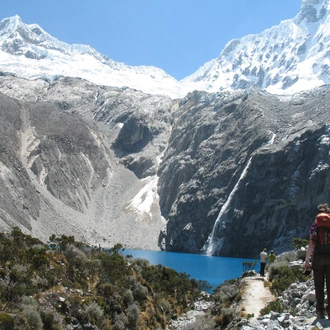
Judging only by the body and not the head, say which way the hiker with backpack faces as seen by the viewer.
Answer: away from the camera

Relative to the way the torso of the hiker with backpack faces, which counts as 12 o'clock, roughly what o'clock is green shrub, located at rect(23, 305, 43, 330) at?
The green shrub is roughly at 10 o'clock from the hiker with backpack.

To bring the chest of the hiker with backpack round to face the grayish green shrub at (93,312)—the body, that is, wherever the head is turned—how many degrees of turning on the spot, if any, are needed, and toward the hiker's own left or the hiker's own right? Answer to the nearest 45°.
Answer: approximately 45° to the hiker's own left

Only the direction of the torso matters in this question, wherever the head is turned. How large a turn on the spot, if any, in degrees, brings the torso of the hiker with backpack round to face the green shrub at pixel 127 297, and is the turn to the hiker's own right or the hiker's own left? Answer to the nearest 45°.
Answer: approximately 45° to the hiker's own left

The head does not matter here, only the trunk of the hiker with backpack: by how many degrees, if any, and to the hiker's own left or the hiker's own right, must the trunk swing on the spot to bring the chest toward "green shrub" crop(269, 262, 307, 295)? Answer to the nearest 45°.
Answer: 0° — they already face it
